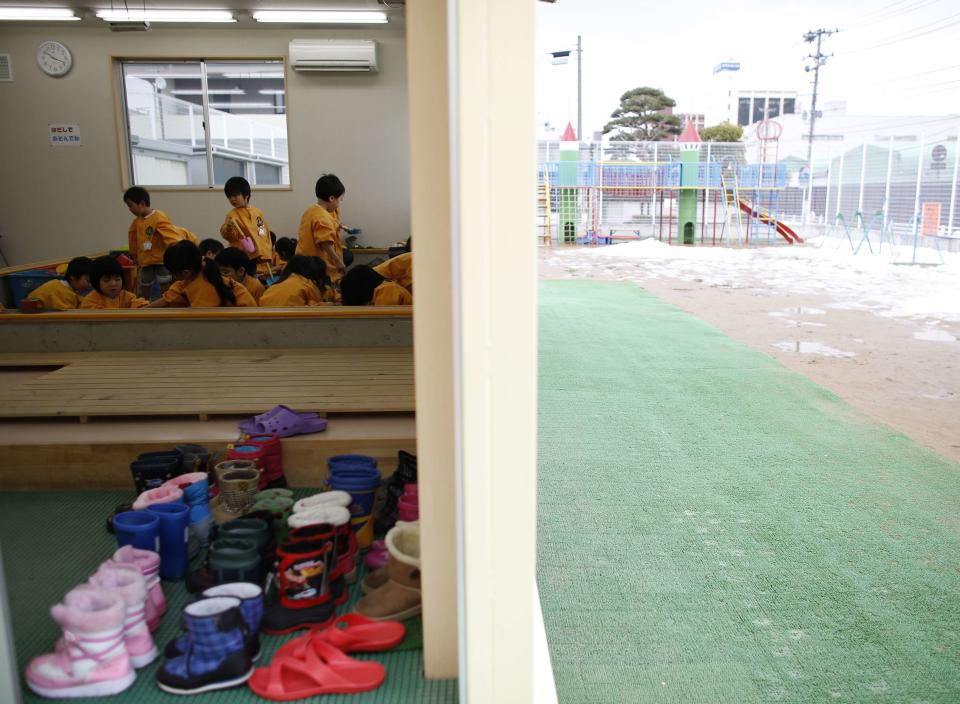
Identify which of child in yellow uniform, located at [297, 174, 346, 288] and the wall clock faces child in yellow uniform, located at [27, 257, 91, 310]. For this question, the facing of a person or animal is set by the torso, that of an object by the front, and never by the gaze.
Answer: the wall clock

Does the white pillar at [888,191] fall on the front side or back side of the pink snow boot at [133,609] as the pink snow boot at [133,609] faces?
on the back side

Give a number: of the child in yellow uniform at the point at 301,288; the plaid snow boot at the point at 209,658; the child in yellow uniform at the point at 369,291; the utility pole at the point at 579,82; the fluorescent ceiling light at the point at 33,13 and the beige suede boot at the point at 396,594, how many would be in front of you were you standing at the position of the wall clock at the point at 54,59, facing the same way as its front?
5

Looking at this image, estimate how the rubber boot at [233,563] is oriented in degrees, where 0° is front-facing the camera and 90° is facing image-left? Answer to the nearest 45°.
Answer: approximately 45°

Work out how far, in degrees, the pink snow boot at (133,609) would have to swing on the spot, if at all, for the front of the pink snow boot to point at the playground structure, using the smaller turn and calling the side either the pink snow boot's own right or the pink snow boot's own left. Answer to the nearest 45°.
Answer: approximately 135° to the pink snow boot's own right

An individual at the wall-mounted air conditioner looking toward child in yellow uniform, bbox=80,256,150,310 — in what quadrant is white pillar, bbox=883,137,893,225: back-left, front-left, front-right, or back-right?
back-left

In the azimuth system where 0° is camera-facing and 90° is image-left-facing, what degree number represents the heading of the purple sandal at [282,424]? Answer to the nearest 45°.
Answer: approximately 90°
